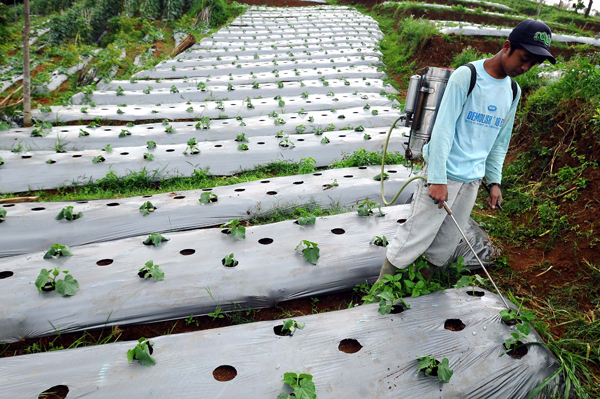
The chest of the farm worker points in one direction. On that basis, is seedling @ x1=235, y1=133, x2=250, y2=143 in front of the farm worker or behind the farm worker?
behind

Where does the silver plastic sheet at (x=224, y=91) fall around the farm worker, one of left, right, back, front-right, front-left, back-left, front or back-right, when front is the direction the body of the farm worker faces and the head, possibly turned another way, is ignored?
back

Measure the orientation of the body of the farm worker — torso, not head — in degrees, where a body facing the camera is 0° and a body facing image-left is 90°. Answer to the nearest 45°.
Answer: approximately 315°

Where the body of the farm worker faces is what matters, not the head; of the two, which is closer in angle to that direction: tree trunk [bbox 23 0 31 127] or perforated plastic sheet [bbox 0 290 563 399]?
the perforated plastic sheet

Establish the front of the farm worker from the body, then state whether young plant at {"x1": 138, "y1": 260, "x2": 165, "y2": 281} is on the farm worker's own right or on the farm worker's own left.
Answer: on the farm worker's own right

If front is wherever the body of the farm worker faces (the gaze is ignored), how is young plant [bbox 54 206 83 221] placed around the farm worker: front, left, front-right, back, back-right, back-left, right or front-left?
back-right

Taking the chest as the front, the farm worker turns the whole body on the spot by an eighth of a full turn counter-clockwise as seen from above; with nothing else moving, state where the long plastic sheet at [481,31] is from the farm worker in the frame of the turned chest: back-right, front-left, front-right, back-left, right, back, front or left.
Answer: left

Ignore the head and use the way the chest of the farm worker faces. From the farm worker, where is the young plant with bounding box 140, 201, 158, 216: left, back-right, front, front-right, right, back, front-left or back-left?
back-right
